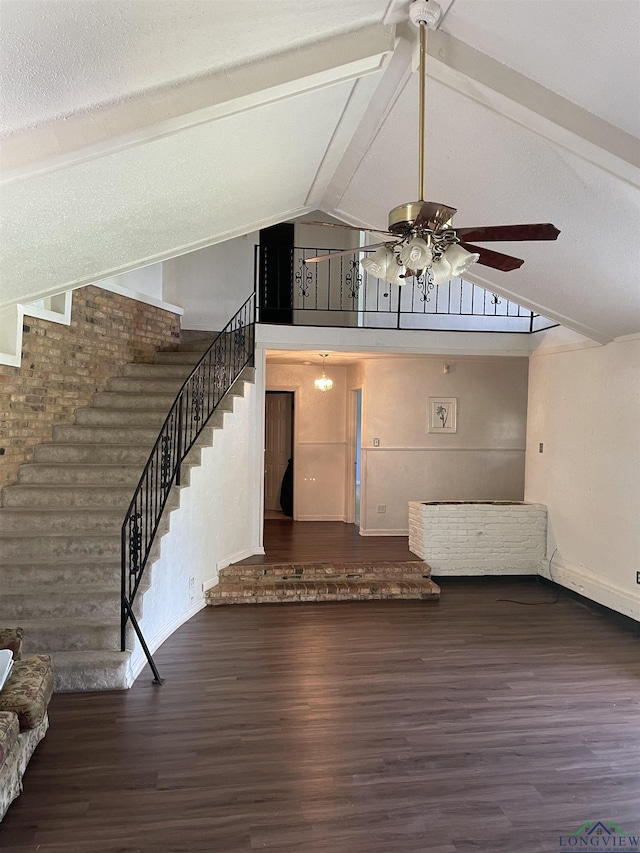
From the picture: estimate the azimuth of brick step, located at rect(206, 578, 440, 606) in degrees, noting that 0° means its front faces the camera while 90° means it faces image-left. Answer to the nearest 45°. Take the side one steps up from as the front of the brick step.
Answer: approximately 0°

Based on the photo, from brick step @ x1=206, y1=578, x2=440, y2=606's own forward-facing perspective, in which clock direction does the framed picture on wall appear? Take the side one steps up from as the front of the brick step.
The framed picture on wall is roughly at 7 o'clock from the brick step.

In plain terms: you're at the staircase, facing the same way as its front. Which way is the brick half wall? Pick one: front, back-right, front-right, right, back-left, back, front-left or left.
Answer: left

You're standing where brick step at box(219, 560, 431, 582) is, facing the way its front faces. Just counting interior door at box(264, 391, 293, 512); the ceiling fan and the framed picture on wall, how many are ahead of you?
1

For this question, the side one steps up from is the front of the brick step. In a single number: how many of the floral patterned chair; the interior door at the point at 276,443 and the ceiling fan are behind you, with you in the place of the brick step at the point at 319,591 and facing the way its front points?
1
